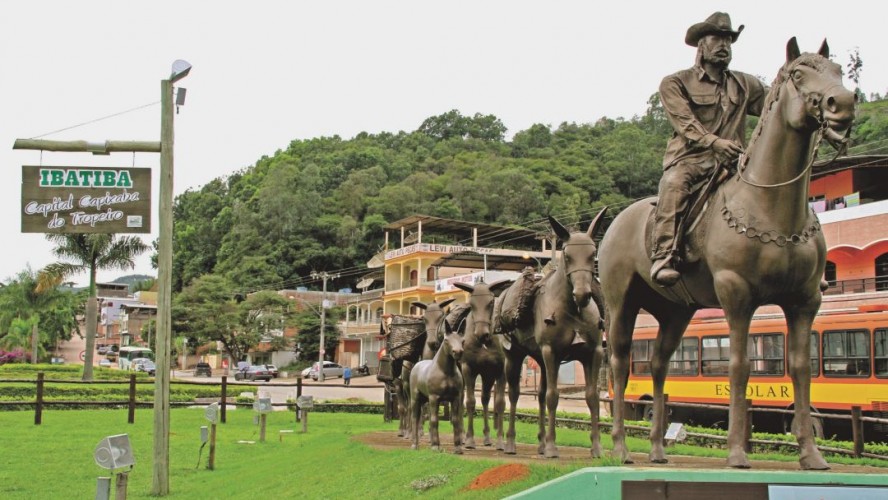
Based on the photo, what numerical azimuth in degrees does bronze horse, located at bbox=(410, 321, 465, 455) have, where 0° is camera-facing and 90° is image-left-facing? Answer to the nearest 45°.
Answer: approximately 315°

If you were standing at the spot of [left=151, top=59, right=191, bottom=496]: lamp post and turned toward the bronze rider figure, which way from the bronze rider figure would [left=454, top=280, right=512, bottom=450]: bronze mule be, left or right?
left

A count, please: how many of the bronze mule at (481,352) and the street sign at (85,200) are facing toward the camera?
2

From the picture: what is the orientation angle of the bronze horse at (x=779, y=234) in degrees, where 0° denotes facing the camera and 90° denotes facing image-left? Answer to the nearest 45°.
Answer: approximately 315°

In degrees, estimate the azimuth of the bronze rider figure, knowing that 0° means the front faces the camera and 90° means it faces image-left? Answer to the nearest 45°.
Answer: approximately 315°

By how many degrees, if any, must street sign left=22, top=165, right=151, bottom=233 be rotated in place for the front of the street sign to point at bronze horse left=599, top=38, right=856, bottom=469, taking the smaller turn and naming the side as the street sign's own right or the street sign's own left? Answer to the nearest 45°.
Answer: approximately 45° to the street sign's own left

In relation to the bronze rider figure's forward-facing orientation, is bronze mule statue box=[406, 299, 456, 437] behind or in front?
behind
